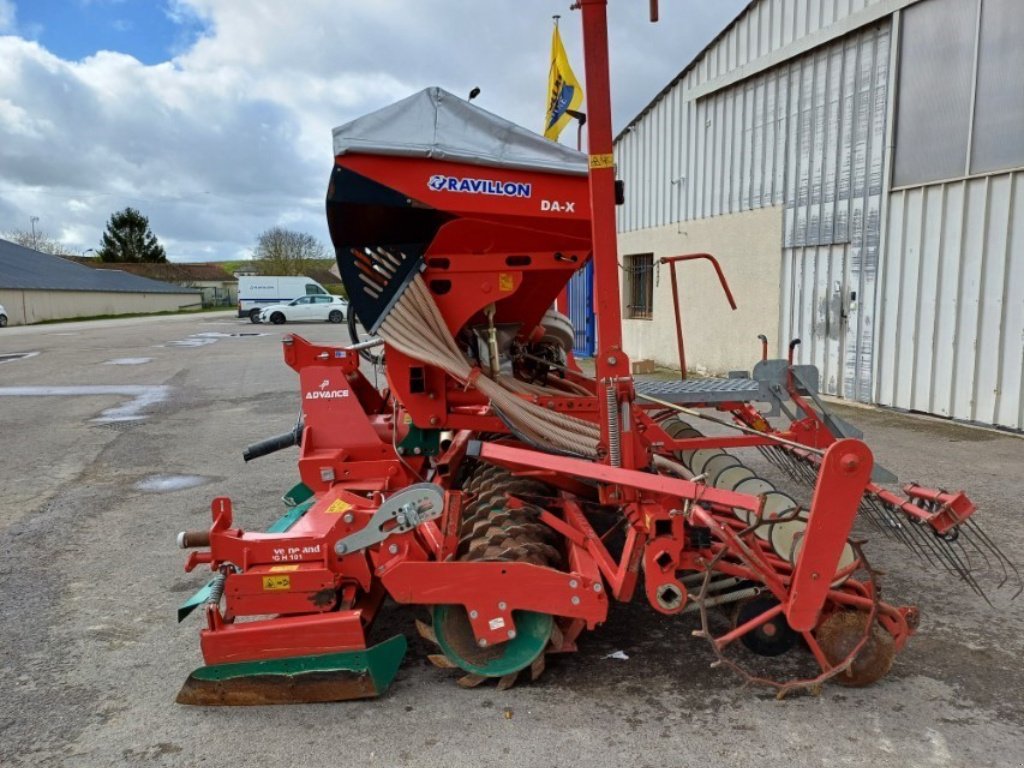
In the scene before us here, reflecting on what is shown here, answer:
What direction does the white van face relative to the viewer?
to the viewer's right

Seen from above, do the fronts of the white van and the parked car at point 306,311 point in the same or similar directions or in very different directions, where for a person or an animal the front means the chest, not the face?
very different directions

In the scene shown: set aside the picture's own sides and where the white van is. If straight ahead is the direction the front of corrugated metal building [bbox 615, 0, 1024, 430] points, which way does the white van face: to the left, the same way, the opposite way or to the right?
the opposite way

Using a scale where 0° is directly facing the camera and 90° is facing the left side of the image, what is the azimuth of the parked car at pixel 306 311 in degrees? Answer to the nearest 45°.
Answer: approximately 90°

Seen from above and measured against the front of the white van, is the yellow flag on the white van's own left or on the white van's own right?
on the white van's own right

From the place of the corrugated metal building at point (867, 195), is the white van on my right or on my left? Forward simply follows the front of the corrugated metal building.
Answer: on my right

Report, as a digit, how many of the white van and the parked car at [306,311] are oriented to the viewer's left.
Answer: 1

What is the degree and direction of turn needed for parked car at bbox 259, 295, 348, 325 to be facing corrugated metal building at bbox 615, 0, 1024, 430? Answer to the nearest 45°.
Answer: approximately 90° to its left

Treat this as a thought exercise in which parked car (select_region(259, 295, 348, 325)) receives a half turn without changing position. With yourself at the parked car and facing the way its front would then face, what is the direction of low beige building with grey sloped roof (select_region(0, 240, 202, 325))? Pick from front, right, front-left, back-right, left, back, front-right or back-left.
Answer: back-left
